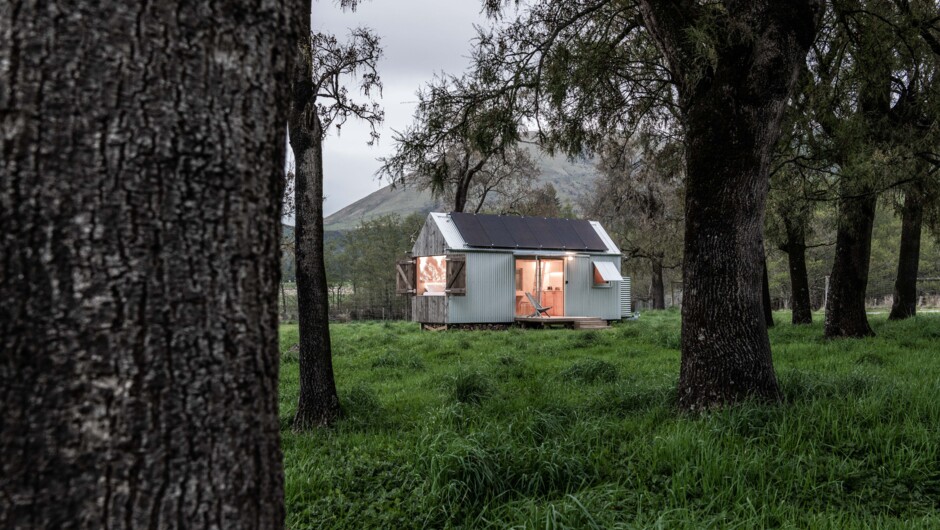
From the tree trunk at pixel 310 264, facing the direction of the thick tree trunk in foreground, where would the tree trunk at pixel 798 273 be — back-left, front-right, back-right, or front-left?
back-left

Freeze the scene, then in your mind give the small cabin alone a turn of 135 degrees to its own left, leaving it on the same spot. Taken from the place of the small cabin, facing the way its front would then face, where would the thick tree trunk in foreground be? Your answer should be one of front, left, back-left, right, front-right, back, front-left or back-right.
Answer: back

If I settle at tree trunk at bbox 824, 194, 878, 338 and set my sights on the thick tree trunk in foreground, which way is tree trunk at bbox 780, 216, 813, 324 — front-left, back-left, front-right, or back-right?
back-right

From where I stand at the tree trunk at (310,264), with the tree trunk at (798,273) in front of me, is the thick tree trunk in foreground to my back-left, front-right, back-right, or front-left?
back-right

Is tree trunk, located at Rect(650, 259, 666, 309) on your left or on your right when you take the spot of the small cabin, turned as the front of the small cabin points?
on your left

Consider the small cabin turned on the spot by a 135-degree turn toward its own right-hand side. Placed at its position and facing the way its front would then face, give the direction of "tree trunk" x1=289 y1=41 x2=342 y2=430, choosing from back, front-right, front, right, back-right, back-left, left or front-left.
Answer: left

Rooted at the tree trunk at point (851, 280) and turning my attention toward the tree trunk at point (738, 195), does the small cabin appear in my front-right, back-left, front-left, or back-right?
back-right

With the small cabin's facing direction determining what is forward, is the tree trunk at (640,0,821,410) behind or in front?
in front

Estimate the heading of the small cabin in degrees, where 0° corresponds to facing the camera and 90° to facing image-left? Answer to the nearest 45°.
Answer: approximately 315°
